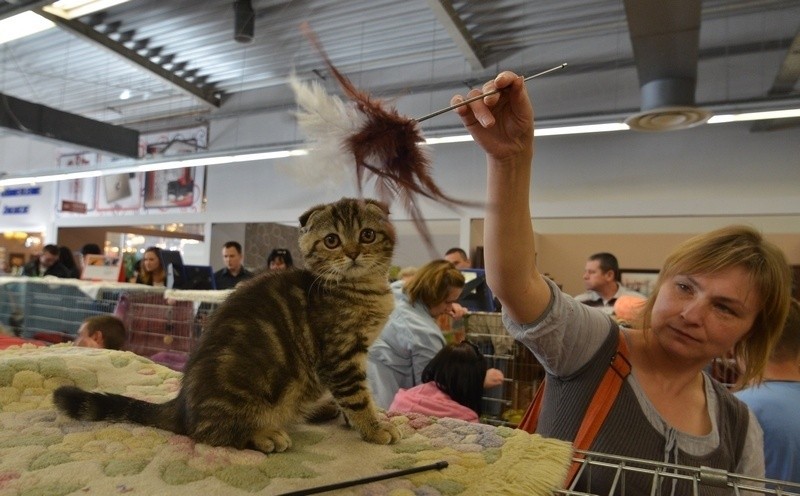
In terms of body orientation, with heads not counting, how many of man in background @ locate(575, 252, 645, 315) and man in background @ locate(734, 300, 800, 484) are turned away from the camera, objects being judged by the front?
1

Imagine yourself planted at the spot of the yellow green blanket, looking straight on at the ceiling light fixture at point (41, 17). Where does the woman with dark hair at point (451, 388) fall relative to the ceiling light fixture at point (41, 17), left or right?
right

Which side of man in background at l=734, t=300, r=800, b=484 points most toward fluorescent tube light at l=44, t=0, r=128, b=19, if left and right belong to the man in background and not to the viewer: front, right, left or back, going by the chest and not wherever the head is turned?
left

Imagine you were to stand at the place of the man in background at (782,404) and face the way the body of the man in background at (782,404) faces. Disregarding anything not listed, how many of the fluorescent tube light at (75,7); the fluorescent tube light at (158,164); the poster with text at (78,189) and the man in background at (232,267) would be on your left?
4

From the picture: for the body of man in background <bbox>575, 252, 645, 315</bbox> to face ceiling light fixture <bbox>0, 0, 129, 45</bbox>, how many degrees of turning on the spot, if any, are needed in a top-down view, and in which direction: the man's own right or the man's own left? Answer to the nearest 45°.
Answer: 0° — they already face it

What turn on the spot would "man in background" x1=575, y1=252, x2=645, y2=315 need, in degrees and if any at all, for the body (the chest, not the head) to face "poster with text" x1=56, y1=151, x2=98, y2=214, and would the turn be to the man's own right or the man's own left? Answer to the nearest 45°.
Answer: approximately 45° to the man's own right

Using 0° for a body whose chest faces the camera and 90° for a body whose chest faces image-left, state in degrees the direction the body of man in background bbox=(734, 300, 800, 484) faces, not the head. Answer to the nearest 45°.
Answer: approximately 180°

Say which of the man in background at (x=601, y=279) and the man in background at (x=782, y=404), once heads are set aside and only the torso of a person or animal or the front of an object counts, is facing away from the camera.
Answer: the man in background at (x=782, y=404)
